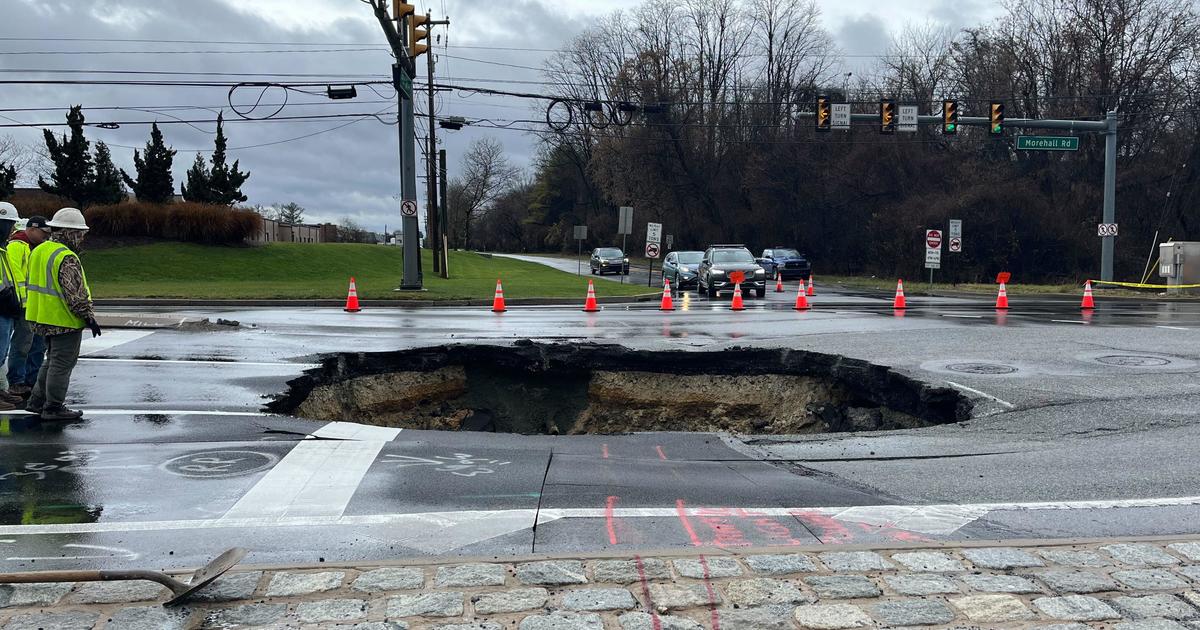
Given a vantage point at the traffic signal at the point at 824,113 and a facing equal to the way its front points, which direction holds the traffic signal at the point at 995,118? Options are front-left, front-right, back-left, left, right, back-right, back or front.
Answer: left

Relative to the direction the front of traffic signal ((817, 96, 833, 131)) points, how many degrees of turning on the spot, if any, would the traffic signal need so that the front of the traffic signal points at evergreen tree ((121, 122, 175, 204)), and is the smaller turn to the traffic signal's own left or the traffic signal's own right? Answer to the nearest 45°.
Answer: approximately 90° to the traffic signal's own right

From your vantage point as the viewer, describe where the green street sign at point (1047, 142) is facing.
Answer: facing the viewer

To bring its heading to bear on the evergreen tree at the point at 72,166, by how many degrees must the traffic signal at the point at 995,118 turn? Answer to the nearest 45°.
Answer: approximately 90° to its right

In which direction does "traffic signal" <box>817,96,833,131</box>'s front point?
toward the camera

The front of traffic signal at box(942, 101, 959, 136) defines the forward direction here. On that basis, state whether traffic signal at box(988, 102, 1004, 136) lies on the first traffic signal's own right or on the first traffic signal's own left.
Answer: on the first traffic signal's own left

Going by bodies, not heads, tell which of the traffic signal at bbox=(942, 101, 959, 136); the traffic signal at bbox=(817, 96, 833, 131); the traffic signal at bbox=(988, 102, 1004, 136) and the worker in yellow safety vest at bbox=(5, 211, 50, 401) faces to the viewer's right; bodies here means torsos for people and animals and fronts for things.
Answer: the worker in yellow safety vest

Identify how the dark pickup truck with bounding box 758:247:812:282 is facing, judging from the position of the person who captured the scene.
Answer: facing the viewer and to the right of the viewer

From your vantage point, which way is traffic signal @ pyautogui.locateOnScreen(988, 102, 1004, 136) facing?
toward the camera

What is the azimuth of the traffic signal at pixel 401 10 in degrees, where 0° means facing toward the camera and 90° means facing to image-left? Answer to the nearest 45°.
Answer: approximately 270°

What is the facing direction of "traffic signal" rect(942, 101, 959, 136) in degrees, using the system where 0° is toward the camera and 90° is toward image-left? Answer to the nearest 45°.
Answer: approximately 0°

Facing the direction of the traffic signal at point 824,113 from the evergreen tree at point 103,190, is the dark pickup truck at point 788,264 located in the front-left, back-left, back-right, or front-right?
front-left

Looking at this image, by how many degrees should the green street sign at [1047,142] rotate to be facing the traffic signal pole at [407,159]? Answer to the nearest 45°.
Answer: approximately 45° to its right

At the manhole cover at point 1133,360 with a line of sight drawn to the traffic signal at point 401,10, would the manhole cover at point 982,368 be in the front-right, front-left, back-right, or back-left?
front-left

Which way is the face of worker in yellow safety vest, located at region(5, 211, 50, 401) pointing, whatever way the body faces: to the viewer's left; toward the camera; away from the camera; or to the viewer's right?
to the viewer's right

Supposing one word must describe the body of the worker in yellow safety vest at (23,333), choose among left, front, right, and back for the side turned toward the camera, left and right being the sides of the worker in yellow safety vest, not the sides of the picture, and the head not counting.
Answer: right

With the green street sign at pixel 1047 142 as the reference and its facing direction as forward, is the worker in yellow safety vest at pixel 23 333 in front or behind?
in front

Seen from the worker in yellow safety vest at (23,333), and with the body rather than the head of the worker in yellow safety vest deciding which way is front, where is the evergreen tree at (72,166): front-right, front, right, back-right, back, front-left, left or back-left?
left
